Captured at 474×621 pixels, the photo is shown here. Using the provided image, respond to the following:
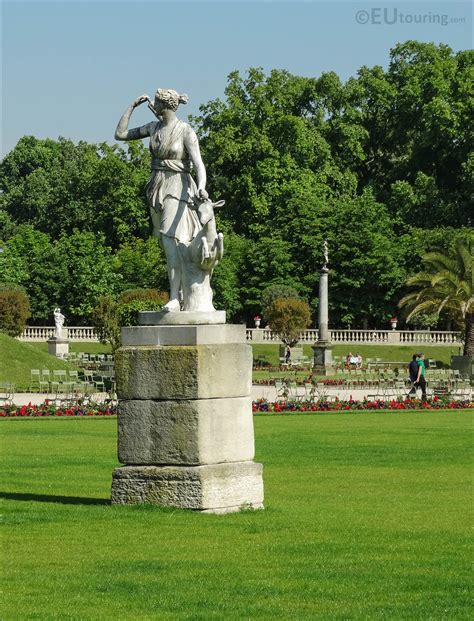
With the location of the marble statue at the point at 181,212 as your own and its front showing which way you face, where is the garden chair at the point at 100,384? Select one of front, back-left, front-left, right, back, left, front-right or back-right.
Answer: back-right

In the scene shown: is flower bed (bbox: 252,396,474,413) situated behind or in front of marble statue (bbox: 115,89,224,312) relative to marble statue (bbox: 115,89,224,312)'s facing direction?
behind

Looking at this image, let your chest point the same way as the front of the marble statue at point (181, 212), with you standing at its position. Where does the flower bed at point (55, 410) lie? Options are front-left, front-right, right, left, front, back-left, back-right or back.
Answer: back-right

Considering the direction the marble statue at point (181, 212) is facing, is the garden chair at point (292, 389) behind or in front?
behind

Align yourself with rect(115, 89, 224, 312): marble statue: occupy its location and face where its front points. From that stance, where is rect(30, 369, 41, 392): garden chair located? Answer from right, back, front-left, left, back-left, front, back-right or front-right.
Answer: back-right

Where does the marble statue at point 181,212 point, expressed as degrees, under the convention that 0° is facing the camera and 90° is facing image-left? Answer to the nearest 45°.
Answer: approximately 45°
